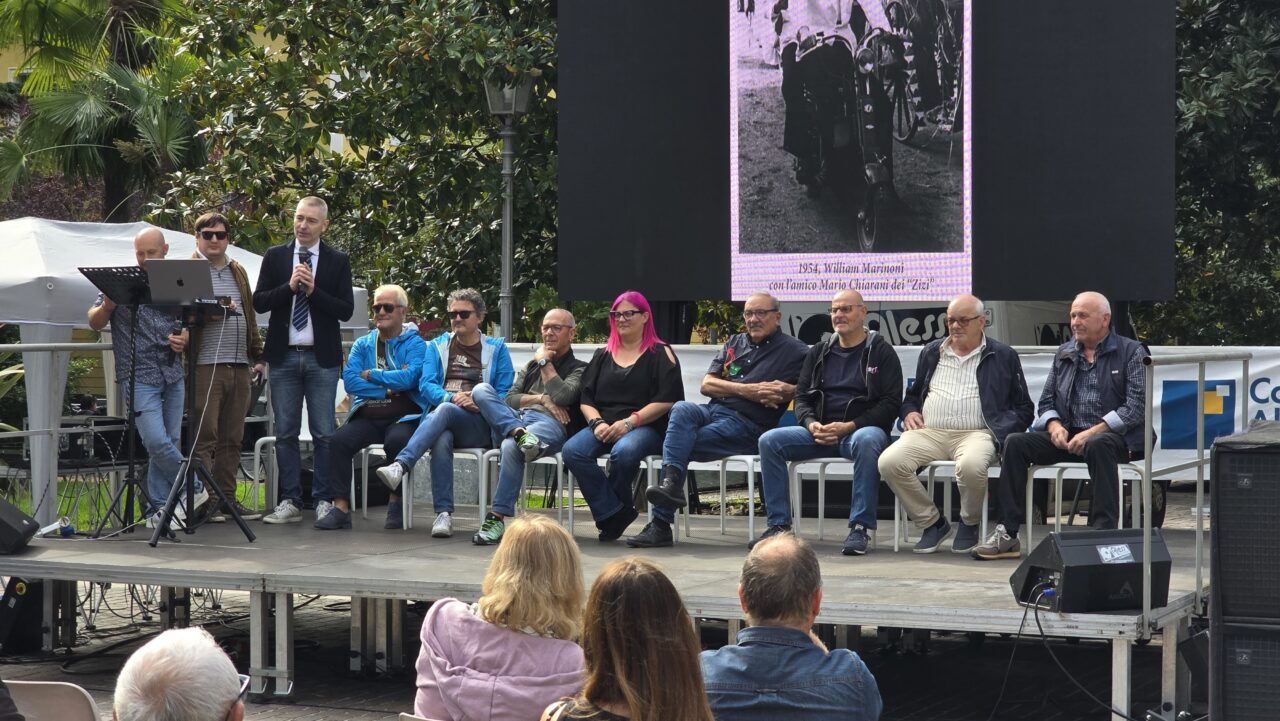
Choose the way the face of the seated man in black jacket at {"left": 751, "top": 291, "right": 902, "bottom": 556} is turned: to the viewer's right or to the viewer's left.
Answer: to the viewer's left

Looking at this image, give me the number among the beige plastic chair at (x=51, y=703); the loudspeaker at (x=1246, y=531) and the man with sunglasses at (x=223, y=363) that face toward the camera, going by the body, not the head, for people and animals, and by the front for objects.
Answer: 2

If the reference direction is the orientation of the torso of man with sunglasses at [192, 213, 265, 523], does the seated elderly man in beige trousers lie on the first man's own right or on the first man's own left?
on the first man's own left

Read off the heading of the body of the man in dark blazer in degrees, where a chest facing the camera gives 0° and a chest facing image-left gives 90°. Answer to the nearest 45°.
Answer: approximately 0°

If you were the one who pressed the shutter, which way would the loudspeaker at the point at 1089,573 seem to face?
facing away from the viewer and to the left of the viewer

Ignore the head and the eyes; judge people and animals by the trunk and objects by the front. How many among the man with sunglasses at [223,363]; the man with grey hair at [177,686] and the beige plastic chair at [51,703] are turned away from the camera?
2

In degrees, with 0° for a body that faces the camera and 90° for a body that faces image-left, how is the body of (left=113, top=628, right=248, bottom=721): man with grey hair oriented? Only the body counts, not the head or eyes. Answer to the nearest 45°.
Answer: approximately 180°

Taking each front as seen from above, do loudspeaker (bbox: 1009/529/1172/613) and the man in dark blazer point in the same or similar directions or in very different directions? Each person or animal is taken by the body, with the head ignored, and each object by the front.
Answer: very different directions

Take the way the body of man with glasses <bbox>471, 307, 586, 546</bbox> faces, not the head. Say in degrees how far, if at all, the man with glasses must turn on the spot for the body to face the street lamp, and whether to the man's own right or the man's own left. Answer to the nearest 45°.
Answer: approximately 135° to the man's own right

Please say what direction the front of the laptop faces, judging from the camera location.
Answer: facing away from the viewer
